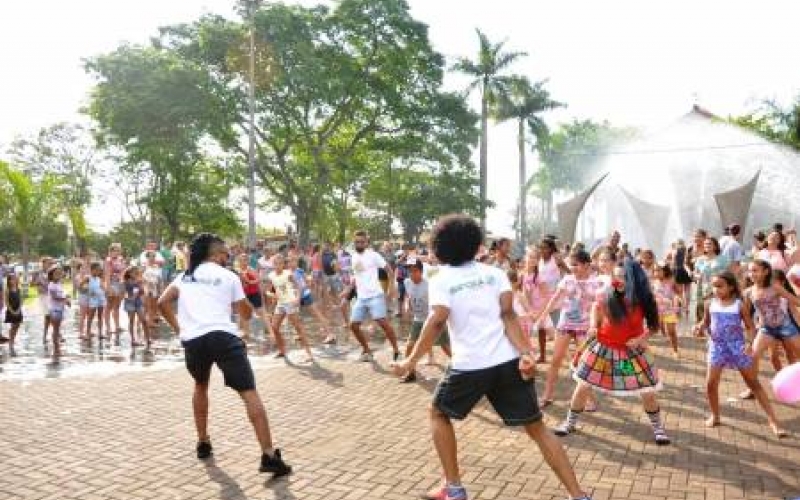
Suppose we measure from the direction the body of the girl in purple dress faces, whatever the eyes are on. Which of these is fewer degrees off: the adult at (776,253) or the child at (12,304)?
the child

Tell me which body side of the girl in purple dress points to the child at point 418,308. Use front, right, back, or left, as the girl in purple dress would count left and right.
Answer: right

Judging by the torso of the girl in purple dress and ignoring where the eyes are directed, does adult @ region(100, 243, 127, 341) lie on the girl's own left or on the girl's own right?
on the girl's own right

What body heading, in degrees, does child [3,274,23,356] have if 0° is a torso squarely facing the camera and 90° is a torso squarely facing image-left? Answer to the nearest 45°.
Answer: approximately 315°

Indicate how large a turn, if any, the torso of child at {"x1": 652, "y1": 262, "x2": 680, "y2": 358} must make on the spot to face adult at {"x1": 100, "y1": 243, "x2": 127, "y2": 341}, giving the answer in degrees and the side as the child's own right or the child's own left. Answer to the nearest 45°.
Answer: approximately 45° to the child's own right

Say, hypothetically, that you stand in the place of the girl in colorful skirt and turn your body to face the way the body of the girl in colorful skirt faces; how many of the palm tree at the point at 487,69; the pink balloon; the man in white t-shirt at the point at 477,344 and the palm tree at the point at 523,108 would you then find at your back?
2

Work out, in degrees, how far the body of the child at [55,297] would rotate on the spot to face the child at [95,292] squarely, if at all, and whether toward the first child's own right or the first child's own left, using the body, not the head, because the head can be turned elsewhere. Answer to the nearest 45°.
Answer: approximately 45° to the first child's own left

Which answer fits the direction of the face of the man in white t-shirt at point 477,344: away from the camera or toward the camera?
away from the camera
